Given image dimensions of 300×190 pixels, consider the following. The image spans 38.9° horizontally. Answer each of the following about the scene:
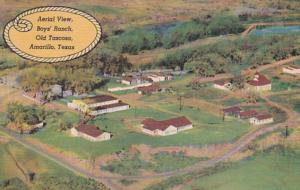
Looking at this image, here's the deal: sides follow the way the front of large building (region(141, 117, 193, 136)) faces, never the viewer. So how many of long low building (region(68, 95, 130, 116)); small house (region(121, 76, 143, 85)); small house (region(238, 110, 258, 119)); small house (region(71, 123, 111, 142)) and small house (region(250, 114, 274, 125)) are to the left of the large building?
2

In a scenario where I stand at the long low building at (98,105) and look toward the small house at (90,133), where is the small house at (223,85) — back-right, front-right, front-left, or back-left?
back-left

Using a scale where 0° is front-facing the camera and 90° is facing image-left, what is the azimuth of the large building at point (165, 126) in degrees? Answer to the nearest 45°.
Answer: approximately 0°

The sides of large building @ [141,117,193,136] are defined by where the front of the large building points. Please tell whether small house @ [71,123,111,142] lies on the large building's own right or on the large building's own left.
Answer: on the large building's own right

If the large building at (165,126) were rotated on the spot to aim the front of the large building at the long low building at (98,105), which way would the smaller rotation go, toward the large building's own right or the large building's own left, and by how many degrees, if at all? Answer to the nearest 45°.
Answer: approximately 90° to the large building's own right

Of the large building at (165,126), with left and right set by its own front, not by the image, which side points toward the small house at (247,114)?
left

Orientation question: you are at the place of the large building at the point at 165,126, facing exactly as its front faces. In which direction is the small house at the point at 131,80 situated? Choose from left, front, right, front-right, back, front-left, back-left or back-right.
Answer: back-right

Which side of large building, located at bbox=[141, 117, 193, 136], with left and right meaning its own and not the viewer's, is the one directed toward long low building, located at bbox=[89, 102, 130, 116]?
right

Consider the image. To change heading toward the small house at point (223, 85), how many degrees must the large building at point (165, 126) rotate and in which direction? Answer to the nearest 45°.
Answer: approximately 135° to its left

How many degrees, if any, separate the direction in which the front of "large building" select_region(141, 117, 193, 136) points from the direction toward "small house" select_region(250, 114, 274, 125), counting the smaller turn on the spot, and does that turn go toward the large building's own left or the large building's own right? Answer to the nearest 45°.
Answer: approximately 90° to the large building's own left

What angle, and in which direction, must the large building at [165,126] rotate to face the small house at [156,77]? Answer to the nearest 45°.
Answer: approximately 180°

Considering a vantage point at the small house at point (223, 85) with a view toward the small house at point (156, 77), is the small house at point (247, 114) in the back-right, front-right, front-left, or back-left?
back-left
